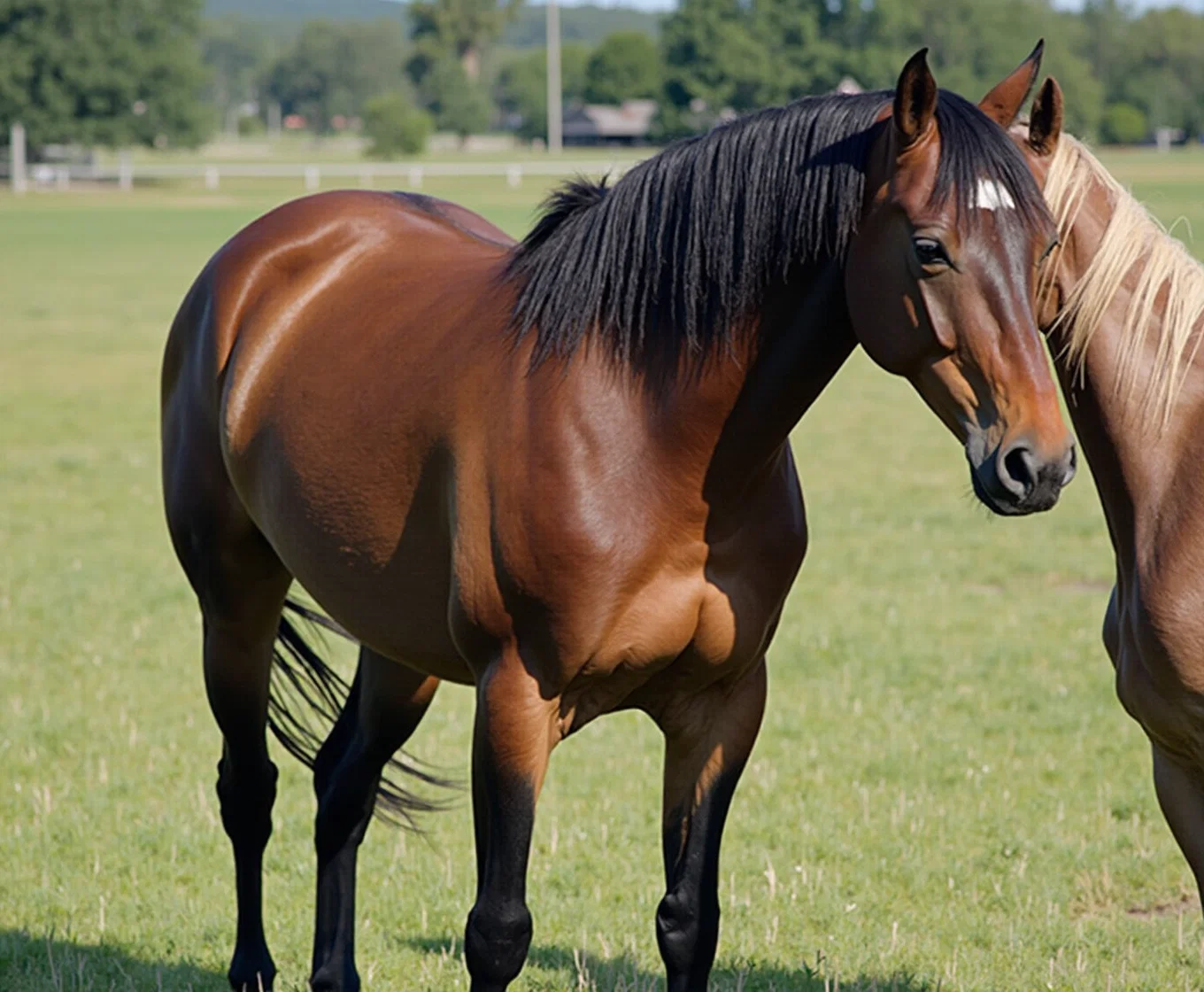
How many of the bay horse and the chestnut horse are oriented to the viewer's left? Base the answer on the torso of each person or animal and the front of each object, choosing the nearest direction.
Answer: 1

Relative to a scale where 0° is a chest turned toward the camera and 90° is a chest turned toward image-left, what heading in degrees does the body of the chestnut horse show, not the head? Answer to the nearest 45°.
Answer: approximately 90°

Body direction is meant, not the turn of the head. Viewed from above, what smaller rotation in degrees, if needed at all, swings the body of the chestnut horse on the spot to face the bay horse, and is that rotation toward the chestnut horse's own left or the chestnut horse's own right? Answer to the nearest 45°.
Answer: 0° — it already faces it

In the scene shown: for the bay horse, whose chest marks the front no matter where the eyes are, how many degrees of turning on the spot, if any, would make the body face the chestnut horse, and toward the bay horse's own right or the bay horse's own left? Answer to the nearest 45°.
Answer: approximately 45° to the bay horse's own left

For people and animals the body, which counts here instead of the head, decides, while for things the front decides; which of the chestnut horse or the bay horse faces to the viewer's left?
the chestnut horse

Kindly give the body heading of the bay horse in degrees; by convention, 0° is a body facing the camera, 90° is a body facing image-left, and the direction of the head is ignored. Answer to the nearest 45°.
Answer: approximately 315°
